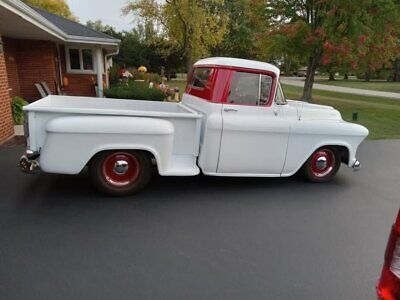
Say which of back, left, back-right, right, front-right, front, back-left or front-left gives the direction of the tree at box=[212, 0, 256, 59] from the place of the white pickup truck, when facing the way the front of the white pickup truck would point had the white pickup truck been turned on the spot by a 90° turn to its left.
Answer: front

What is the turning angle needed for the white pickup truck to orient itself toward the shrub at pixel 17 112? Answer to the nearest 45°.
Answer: approximately 135° to its left

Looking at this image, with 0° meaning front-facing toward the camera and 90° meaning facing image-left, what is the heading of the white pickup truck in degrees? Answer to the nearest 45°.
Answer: approximately 270°

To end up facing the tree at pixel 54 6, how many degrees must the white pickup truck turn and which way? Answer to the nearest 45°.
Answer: approximately 135° to its left

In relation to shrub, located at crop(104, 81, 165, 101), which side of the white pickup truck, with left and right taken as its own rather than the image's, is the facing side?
left

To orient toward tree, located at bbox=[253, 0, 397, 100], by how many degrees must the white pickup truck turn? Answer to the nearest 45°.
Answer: approximately 45° to its left

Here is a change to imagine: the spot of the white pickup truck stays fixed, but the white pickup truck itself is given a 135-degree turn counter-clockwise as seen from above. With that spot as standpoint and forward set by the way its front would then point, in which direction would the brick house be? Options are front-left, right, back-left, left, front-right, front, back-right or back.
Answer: front

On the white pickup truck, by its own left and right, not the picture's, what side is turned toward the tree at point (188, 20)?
left
